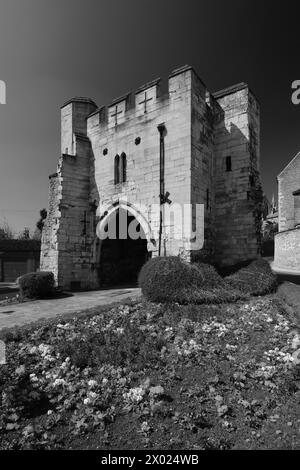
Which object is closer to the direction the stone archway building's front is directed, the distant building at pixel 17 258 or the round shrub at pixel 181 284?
the round shrub

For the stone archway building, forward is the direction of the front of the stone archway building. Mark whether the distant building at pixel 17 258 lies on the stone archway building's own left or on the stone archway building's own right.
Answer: on the stone archway building's own right

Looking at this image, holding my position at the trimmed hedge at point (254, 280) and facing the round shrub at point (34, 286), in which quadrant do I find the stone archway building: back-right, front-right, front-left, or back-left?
front-right

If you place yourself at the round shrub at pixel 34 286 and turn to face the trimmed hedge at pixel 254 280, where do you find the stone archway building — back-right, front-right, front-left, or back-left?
front-left

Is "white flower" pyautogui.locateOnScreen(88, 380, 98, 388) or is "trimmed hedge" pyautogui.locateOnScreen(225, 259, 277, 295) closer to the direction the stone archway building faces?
the white flower

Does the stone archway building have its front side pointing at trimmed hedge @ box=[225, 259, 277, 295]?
no

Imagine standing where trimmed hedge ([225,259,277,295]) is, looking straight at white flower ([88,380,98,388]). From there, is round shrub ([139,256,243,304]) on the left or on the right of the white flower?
right

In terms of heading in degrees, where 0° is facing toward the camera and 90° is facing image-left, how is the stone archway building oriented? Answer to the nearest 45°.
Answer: approximately 45°

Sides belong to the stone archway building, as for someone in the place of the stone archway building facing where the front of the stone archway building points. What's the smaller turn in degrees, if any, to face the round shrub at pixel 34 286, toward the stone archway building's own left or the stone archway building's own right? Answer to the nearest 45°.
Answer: approximately 45° to the stone archway building's own right

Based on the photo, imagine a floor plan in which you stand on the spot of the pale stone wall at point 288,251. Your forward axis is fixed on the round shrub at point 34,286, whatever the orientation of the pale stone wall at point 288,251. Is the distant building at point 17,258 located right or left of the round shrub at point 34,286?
right

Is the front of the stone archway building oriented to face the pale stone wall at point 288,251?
no
